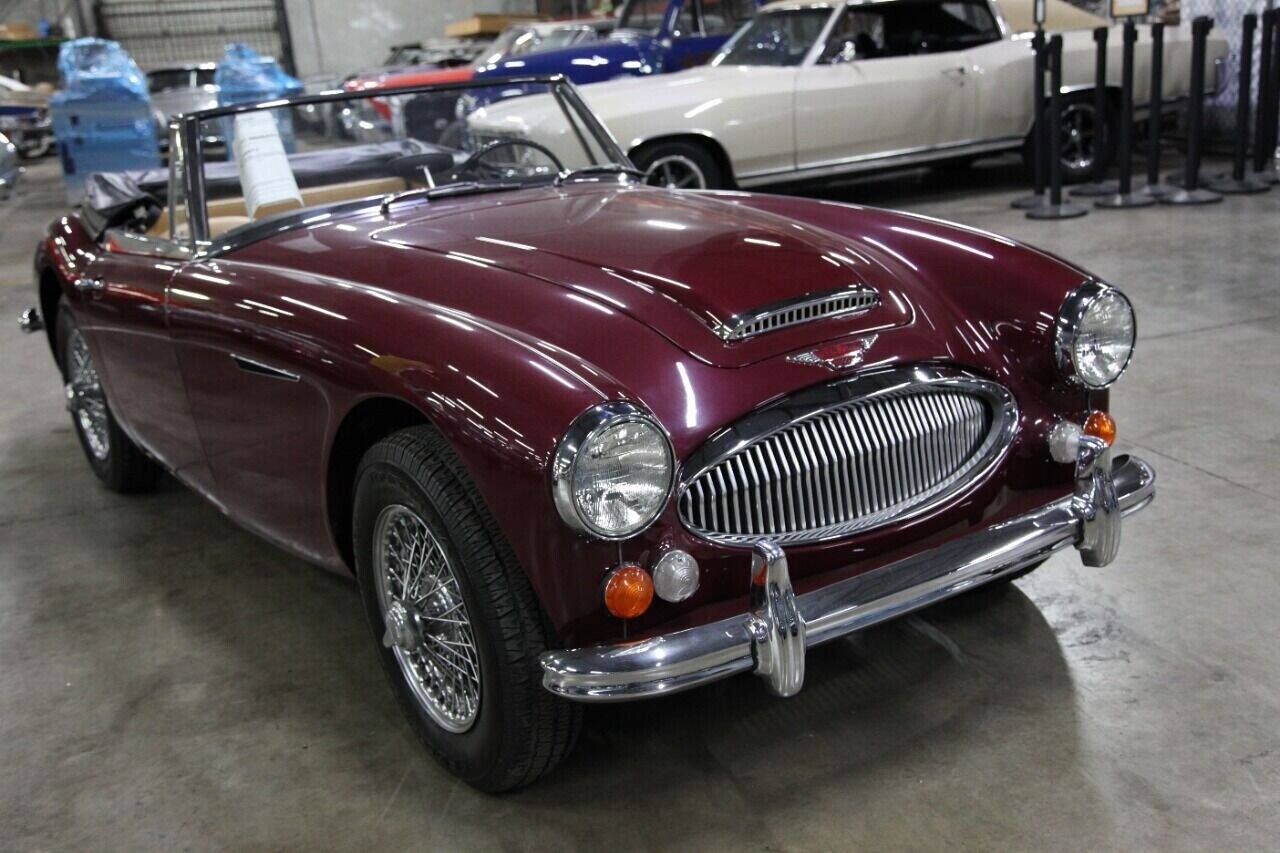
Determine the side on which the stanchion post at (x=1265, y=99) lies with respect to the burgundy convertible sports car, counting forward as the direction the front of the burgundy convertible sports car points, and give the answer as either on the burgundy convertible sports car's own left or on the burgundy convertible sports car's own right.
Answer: on the burgundy convertible sports car's own left

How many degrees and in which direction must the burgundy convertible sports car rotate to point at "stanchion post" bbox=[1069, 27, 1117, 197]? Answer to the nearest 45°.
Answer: approximately 90° to its left

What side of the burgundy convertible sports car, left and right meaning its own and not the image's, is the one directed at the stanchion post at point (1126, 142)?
left

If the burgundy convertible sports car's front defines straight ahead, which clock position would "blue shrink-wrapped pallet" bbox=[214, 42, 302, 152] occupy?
The blue shrink-wrapped pallet is roughly at 7 o'clock from the burgundy convertible sports car.

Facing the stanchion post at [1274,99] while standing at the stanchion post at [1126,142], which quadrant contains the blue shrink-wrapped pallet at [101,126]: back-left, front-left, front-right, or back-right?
back-left

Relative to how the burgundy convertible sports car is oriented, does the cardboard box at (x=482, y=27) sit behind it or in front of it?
behind

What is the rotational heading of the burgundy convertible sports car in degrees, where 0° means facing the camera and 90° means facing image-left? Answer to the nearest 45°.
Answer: approximately 315°

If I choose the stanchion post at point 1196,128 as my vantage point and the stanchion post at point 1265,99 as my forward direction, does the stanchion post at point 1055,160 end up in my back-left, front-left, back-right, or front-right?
back-left

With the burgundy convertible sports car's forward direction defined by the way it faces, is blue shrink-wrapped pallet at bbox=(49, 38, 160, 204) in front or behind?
behind

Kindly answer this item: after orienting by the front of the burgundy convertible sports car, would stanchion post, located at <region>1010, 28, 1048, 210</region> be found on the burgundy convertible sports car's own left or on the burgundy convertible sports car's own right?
on the burgundy convertible sports car's own left

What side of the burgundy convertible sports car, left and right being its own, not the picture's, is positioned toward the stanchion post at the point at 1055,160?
left
